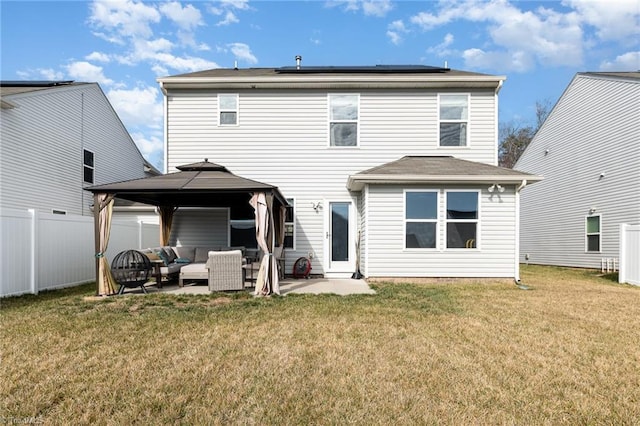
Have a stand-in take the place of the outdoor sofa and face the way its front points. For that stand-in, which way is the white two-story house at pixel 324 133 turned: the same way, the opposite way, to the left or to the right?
the opposite way

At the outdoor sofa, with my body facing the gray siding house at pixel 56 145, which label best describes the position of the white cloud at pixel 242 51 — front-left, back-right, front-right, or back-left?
front-right

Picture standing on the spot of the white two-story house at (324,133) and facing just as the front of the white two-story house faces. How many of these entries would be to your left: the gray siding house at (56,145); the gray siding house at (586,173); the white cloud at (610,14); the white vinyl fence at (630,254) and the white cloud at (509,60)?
1

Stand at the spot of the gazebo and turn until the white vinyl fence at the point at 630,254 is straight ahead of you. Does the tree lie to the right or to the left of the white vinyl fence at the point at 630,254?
left

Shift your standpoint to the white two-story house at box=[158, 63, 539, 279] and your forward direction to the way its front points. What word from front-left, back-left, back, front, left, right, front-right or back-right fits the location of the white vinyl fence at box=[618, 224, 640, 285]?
right

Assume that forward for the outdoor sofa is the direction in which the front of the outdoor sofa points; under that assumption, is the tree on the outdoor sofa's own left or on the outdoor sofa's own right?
on the outdoor sofa's own left

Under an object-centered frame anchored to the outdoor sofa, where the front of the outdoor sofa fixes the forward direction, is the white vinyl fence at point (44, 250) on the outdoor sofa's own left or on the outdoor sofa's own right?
on the outdoor sofa's own right

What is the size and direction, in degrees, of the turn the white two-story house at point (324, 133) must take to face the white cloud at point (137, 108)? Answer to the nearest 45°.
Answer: approximately 45° to its left

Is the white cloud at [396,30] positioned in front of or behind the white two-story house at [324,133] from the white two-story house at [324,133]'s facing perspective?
in front

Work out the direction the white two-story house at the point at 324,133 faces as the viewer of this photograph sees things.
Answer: facing away from the viewer

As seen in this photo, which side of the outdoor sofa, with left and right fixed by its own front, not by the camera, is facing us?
front
